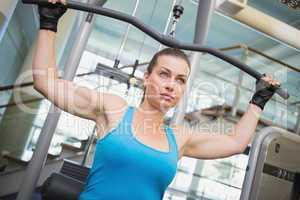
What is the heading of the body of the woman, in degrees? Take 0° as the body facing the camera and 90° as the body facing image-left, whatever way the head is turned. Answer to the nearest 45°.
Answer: approximately 315°

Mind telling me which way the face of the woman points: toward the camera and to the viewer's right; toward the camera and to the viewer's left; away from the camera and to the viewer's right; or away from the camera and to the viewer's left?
toward the camera and to the viewer's right

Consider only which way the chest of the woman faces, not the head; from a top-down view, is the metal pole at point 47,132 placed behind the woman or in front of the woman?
behind

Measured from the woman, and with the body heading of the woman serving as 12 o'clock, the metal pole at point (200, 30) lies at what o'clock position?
The metal pole is roughly at 8 o'clock from the woman.
